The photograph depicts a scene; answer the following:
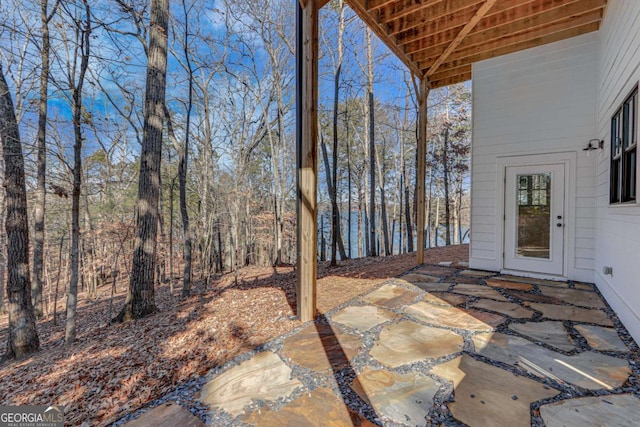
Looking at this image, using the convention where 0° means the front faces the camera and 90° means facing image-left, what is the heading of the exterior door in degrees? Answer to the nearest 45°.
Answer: approximately 0°

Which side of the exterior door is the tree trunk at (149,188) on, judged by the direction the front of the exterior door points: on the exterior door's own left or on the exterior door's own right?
on the exterior door's own right

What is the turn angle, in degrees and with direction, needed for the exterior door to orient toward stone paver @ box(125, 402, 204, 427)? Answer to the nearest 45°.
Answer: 0° — it already faces it

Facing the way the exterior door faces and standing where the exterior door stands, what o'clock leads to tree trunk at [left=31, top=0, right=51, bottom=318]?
The tree trunk is roughly at 2 o'clock from the exterior door.

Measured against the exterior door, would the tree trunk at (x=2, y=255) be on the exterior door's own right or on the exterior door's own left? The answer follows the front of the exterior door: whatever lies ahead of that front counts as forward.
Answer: on the exterior door's own right

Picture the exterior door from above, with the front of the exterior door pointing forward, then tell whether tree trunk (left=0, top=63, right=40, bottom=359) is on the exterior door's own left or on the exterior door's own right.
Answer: on the exterior door's own right

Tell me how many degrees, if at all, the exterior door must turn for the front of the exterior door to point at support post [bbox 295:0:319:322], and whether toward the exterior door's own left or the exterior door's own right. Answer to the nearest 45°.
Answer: approximately 45° to the exterior door's own right
